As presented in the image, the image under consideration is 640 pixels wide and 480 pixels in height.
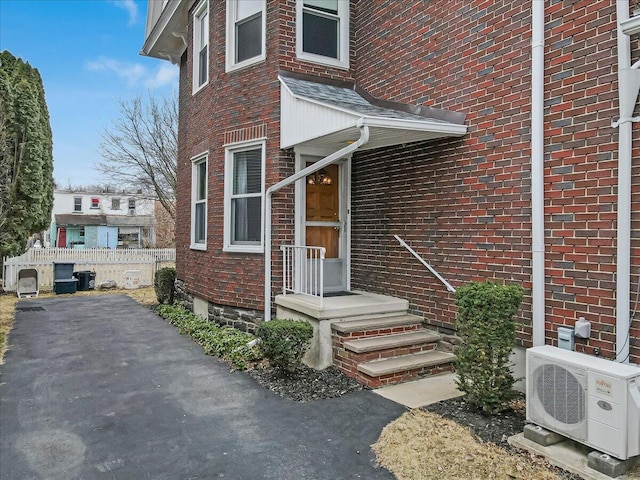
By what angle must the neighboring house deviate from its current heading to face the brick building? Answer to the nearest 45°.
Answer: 0° — it already faces it

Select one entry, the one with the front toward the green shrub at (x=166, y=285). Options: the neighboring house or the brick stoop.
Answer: the neighboring house

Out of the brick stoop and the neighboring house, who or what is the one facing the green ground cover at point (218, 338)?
the neighboring house
